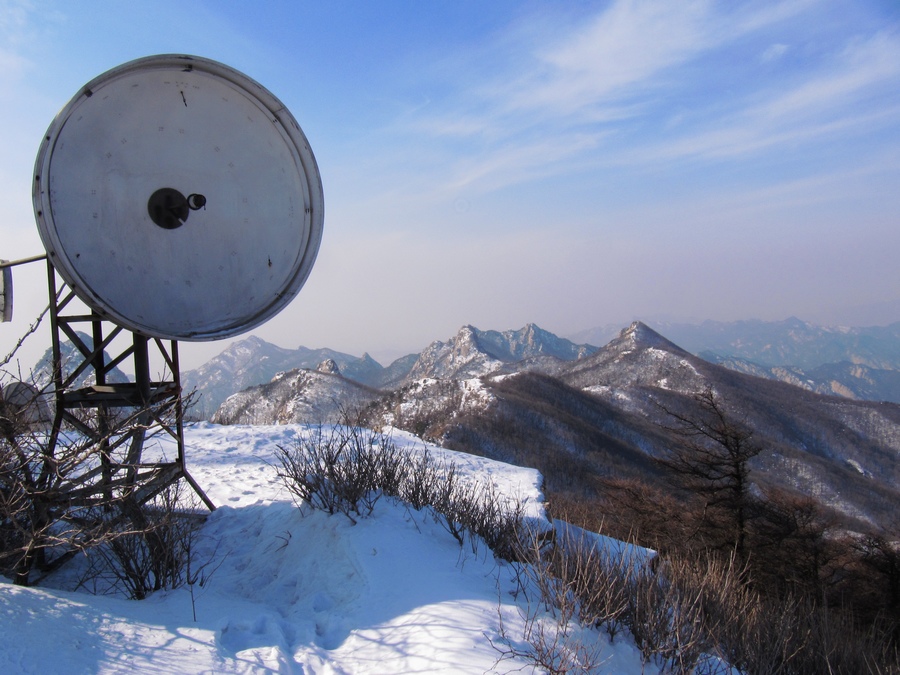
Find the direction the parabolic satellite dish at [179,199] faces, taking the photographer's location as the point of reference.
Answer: facing the viewer
